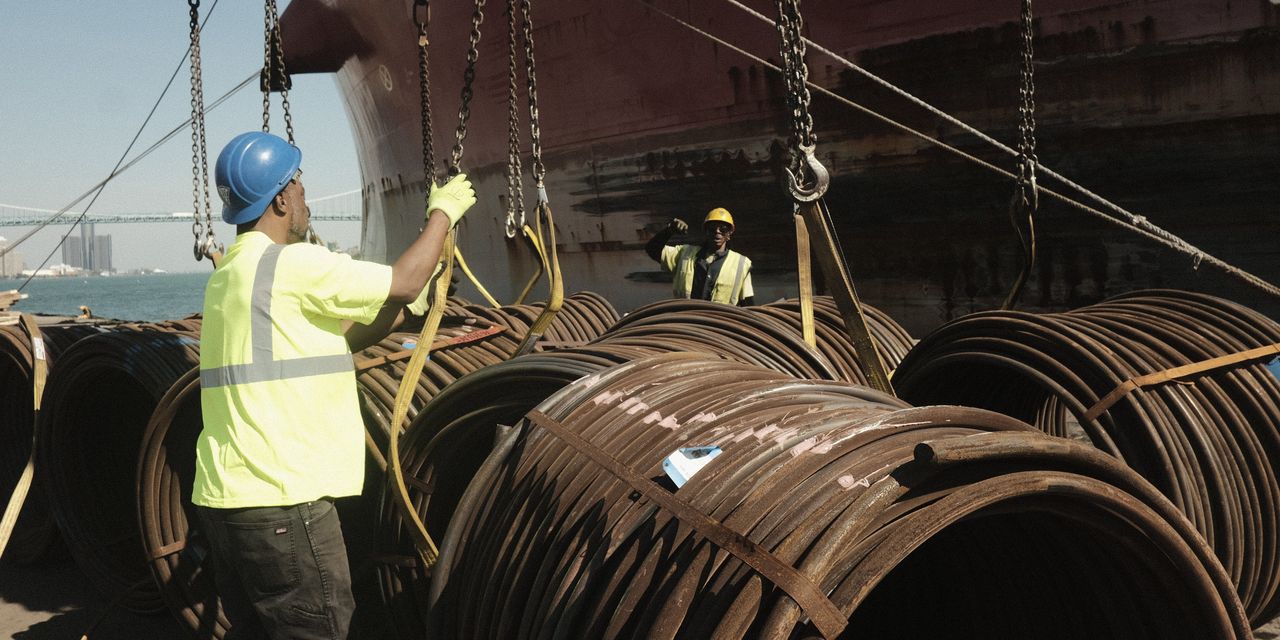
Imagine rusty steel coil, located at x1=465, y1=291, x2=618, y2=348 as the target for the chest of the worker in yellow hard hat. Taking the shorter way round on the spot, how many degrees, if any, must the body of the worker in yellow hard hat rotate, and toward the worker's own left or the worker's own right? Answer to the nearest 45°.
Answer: approximately 90° to the worker's own right

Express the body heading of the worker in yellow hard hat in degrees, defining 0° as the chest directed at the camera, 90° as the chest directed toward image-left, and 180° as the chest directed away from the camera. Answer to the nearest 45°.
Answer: approximately 0°

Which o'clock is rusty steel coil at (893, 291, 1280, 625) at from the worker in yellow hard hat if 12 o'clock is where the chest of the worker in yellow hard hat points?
The rusty steel coil is roughly at 11 o'clock from the worker in yellow hard hat.

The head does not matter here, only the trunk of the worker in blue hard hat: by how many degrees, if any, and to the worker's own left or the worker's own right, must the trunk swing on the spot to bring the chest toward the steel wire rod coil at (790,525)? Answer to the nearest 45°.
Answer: approximately 90° to the worker's own right

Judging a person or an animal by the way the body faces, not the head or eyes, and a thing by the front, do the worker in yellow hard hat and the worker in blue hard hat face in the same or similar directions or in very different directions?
very different directions

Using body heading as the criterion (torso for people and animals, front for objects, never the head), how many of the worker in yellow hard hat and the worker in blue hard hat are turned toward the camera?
1

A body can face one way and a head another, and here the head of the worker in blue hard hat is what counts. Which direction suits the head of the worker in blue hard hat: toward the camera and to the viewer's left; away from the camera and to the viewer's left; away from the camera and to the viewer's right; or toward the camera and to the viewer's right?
away from the camera and to the viewer's right

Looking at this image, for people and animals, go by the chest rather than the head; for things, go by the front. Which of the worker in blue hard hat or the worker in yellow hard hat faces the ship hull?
the worker in blue hard hat

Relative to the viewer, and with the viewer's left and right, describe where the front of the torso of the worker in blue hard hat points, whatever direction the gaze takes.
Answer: facing away from the viewer and to the right of the viewer

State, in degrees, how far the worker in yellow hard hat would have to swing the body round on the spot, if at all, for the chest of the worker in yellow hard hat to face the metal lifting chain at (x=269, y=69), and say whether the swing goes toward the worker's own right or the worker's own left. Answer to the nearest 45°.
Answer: approximately 45° to the worker's own right

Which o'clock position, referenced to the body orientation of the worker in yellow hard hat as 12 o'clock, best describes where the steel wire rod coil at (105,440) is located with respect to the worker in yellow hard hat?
The steel wire rod coil is roughly at 2 o'clock from the worker in yellow hard hat.

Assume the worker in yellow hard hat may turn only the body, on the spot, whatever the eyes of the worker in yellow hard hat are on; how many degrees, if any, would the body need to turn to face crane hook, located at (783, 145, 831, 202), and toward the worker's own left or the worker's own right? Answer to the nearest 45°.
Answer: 0° — they already face it
